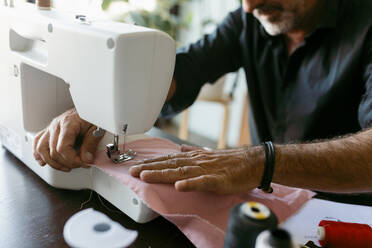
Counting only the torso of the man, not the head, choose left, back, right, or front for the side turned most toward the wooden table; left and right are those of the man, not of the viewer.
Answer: front

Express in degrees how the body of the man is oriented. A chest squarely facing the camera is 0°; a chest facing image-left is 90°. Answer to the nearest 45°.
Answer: approximately 45°

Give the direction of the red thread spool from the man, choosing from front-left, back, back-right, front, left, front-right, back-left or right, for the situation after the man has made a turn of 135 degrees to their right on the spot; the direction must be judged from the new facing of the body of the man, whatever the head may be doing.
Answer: back

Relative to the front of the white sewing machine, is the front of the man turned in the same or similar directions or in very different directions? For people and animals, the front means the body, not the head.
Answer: very different directions
